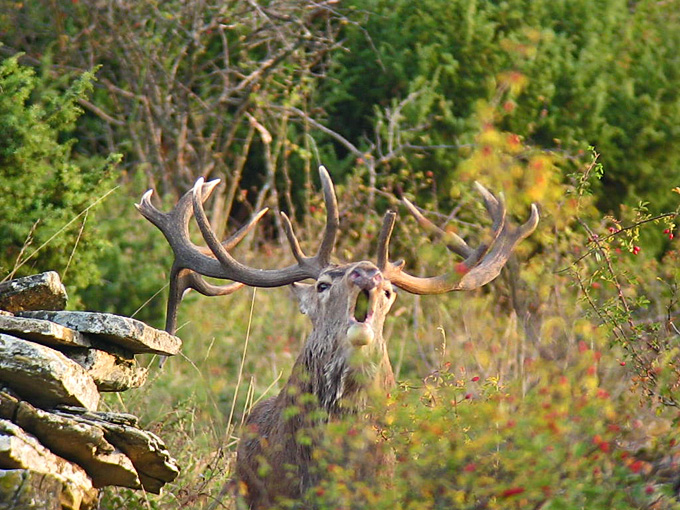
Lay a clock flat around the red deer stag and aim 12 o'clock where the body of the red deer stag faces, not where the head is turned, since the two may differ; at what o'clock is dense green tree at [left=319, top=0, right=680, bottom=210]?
The dense green tree is roughly at 8 o'clock from the red deer stag.

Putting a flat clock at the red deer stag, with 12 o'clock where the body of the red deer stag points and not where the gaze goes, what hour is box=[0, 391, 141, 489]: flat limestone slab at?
The flat limestone slab is roughly at 3 o'clock from the red deer stag.

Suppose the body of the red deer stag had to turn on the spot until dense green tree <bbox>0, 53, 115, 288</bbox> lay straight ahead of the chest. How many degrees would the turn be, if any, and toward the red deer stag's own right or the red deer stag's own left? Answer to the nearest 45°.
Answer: approximately 180°

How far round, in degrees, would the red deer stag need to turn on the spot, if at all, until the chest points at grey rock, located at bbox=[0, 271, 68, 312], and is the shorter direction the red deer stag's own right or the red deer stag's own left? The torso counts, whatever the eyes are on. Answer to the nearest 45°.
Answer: approximately 135° to the red deer stag's own right

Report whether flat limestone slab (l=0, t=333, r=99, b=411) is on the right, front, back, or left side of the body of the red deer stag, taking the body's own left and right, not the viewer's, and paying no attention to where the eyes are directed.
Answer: right

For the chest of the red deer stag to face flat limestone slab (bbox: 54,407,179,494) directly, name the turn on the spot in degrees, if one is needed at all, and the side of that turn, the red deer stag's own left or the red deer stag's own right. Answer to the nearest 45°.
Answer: approximately 90° to the red deer stag's own right

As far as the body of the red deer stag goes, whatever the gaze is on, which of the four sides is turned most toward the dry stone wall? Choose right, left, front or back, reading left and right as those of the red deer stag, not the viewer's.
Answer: right

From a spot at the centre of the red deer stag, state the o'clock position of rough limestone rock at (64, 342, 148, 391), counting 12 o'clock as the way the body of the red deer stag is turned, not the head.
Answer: The rough limestone rock is roughly at 4 o'clock from the red deer stag.

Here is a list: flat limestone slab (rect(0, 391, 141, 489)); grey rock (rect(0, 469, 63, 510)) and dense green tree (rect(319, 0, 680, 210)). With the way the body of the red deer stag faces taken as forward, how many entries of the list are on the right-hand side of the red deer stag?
2

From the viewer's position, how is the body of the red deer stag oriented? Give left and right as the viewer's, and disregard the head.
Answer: facing the viewer and to the right of the viewer

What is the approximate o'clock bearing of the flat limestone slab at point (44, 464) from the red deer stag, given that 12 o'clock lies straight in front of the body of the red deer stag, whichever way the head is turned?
The flat limestone slab is roughly at 3 o'clock from the red deer stag.

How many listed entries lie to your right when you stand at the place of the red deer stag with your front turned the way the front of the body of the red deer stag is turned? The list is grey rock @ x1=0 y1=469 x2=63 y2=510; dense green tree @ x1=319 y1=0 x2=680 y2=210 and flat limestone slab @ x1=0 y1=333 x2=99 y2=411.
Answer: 2
